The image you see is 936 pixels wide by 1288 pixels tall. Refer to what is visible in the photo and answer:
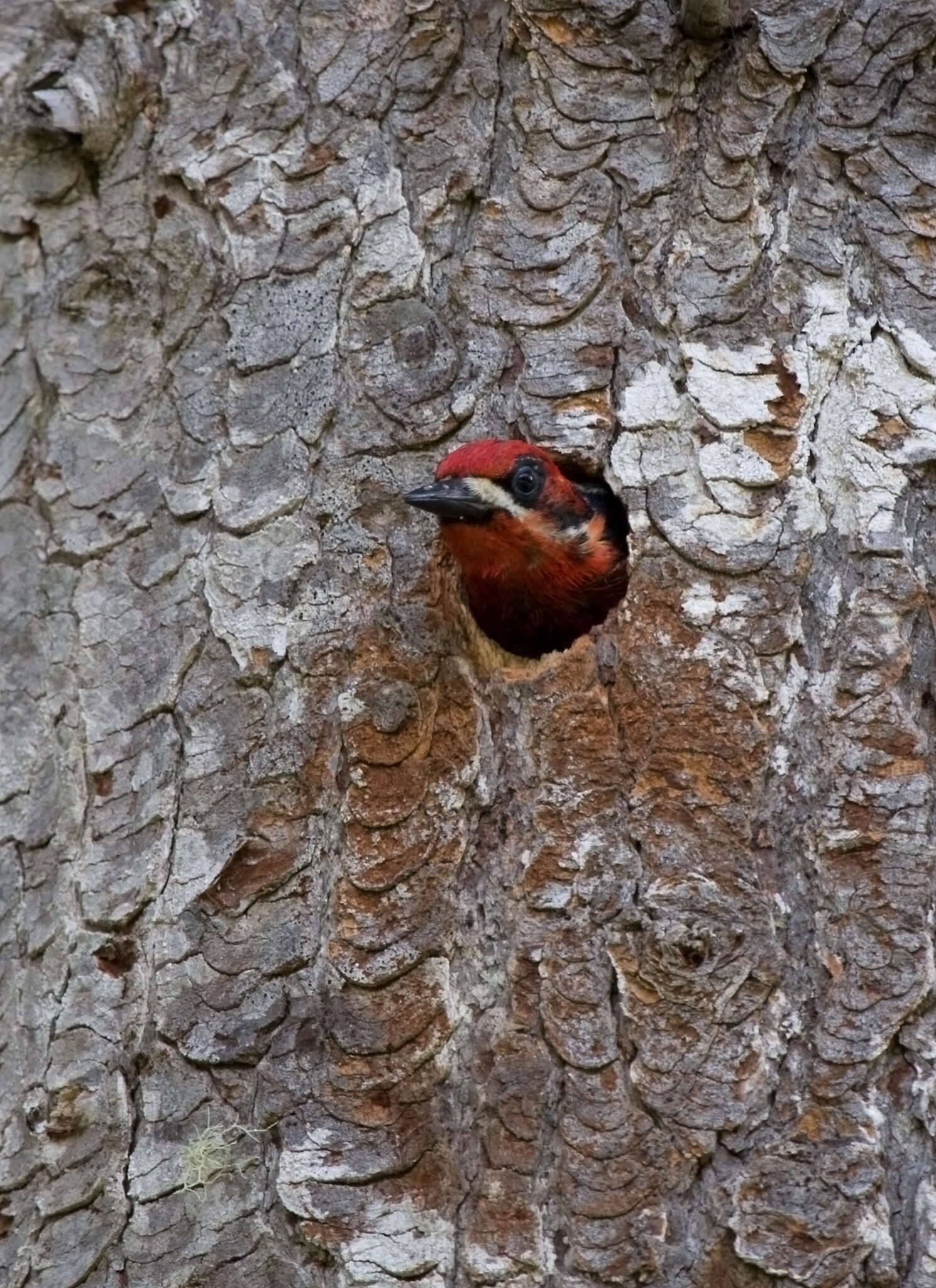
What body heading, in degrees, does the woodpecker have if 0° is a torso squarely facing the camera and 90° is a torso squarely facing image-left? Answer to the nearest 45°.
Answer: approximately 45°

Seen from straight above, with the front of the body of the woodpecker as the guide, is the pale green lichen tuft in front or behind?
in front
